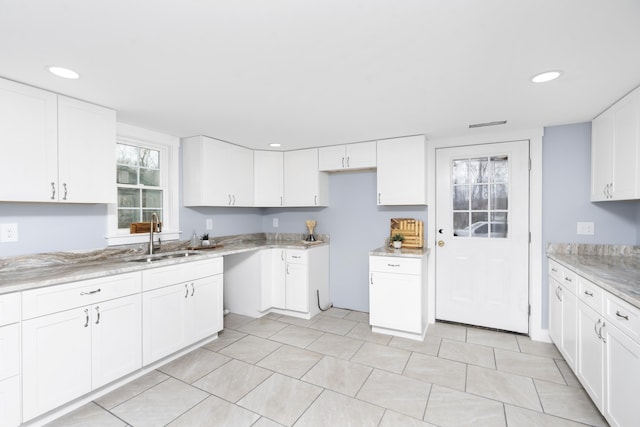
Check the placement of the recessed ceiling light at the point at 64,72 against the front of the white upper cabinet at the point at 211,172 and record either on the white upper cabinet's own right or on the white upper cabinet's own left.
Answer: on the white upper cabinet's own right

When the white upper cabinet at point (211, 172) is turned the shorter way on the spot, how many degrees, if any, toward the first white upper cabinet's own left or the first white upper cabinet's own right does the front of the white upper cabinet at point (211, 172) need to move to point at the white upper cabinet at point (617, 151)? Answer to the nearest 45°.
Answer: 0° — it already faces it

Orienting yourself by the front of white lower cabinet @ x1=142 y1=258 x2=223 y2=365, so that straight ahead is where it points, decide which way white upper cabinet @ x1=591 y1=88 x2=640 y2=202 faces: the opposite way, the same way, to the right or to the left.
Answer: the opposite way

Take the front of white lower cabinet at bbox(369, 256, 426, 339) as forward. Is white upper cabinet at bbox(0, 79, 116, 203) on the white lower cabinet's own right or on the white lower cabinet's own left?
on the white lower cabinet's own right

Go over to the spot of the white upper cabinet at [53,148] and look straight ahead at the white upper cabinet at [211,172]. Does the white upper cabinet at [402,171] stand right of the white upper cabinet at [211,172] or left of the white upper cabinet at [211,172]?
right

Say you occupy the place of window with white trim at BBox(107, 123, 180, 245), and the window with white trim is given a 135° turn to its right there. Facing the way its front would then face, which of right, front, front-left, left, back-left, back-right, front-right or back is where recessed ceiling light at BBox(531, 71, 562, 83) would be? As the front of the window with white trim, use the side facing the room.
back-left

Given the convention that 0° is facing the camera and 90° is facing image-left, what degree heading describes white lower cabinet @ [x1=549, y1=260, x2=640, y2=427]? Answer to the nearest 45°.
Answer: approximately 45°

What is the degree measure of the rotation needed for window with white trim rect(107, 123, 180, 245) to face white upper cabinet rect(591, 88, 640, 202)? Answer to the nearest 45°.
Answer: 0° — it already faces it

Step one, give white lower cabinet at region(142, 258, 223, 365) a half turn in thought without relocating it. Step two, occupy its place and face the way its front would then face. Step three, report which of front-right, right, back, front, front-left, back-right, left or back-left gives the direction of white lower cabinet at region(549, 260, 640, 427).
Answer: back

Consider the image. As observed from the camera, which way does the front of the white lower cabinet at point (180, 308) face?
facing the viewer and to the right of the viewer

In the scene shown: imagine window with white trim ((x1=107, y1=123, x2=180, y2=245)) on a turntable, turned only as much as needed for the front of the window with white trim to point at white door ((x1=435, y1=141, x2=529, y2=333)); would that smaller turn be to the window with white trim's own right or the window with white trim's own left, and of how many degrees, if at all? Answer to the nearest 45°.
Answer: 0° — it already faces it

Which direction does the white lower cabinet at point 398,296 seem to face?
toward the camera

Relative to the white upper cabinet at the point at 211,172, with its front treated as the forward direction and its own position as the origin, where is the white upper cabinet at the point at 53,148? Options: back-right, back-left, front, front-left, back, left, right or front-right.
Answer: right

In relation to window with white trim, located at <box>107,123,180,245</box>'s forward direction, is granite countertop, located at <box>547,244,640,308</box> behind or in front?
in front

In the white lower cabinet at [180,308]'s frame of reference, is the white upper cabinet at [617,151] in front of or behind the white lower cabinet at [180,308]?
in front
